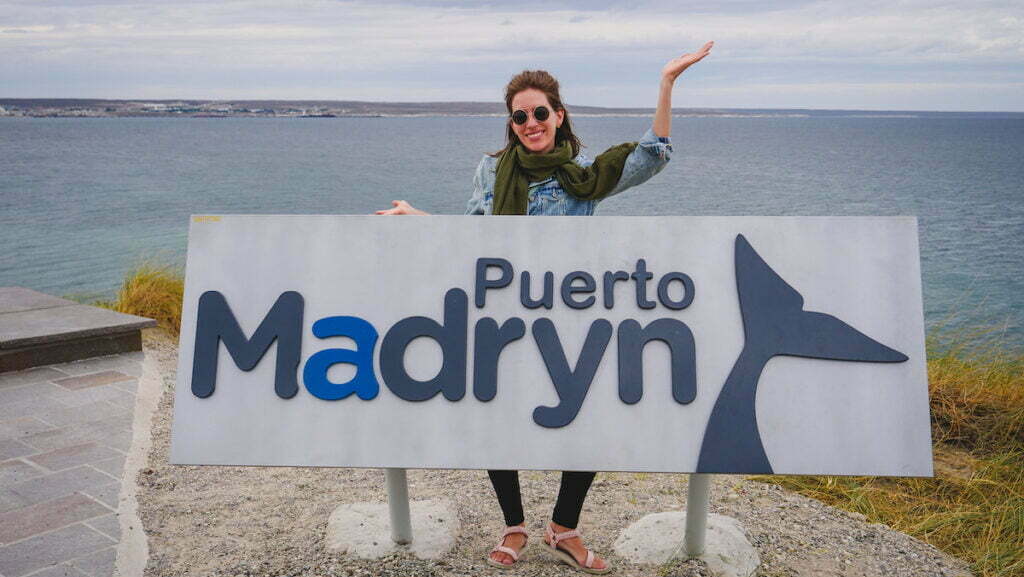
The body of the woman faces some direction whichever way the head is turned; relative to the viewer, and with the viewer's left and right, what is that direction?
facing the viewer

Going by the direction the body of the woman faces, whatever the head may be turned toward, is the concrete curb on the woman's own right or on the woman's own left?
on the woman's own right
